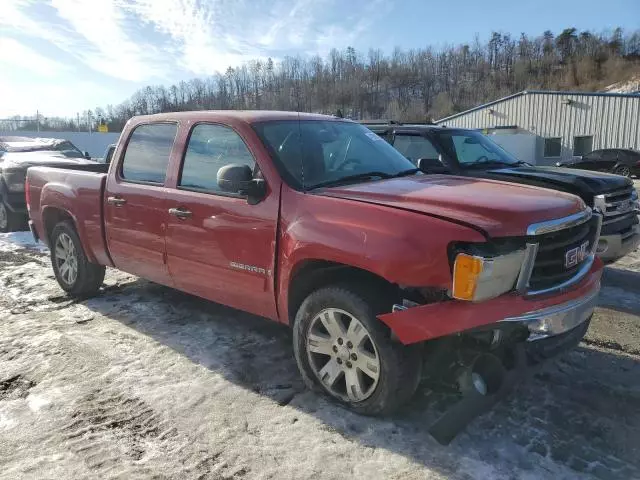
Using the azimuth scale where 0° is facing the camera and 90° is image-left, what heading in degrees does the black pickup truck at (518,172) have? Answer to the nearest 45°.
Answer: approximately 315°

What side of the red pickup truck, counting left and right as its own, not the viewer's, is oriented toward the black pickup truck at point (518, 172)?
left

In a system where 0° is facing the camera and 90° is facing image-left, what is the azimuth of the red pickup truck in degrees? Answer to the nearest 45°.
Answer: approximately 315°

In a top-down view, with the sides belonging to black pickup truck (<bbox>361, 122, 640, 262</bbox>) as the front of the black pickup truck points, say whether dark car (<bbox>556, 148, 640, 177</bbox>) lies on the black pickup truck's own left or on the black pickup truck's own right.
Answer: on the black pickup truck's own left

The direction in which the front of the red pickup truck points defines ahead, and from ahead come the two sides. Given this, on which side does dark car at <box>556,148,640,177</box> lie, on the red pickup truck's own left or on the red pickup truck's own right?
on the red pickup truck's own left

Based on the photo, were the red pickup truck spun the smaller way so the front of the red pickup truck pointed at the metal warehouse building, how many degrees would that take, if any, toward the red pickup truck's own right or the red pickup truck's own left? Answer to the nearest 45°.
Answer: approximately 90° to the red pickup truck's own left

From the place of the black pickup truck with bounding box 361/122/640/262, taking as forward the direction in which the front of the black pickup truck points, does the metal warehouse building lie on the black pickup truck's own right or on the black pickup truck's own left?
on the black pickup truck's own left
